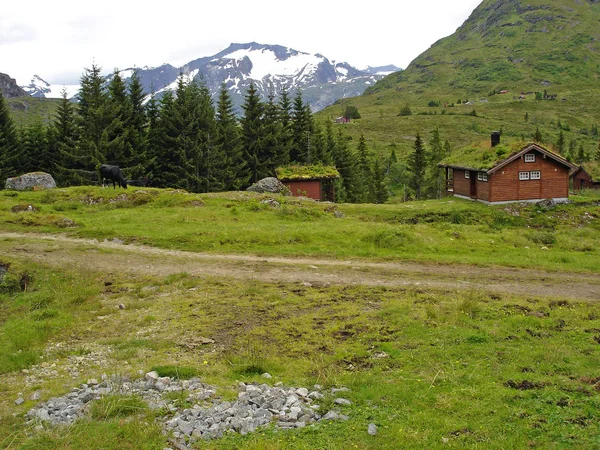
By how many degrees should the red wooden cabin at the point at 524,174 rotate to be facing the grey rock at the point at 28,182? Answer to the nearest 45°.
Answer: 0° — it already faces it

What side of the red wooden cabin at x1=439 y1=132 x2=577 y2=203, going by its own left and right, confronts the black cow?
front

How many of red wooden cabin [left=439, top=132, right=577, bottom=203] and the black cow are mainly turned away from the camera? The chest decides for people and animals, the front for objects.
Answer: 0

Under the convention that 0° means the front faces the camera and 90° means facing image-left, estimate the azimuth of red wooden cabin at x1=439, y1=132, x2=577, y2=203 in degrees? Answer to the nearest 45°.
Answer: approximately 45°

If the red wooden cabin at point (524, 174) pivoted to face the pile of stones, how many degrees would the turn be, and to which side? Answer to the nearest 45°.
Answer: approximately 45° to its left
